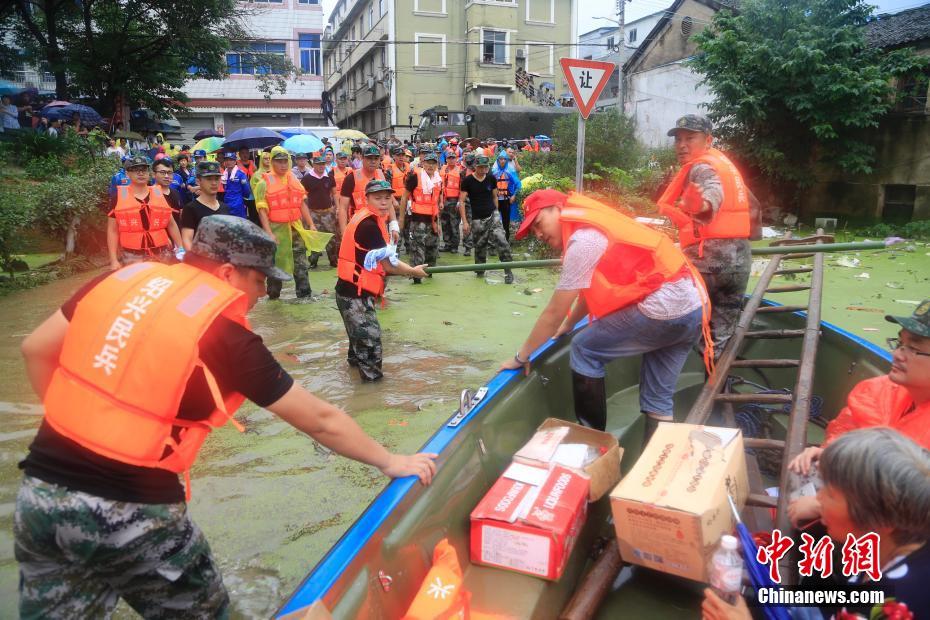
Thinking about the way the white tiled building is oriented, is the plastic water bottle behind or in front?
in front

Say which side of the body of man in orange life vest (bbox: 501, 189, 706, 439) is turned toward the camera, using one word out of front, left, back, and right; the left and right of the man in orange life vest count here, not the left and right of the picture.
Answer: left

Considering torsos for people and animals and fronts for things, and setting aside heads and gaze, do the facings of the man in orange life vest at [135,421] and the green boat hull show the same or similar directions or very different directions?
same or similar directions

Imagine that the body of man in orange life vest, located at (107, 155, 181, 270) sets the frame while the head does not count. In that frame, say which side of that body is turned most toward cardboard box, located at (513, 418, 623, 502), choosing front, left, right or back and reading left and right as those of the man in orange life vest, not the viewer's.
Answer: front

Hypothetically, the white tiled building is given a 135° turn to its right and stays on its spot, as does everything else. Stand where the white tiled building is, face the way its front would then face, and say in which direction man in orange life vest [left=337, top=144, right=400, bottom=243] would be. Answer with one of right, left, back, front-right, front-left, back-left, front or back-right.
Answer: back-left

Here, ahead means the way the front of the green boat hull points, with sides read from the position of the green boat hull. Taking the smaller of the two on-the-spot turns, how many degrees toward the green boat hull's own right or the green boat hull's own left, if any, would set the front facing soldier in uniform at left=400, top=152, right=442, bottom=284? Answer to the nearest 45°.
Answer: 0° — it already faces them

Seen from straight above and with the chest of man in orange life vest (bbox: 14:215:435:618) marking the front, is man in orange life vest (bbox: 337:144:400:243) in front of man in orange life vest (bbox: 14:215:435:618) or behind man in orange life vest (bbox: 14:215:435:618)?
in front

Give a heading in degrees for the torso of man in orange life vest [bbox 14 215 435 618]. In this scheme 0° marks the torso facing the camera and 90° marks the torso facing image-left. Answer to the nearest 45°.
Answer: approximately 225°

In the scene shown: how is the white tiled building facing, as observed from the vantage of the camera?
facing the viewer

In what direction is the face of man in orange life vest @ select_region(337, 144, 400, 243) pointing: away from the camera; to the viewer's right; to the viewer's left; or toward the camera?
toward the camera

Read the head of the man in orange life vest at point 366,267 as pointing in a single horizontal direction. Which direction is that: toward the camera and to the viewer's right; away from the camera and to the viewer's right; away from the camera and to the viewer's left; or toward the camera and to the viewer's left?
toward the camera and to the viewer's right

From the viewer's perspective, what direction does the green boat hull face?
away from the camera

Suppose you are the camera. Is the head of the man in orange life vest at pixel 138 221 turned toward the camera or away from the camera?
toward the camera

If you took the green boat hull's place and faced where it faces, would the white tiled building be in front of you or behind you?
in front
